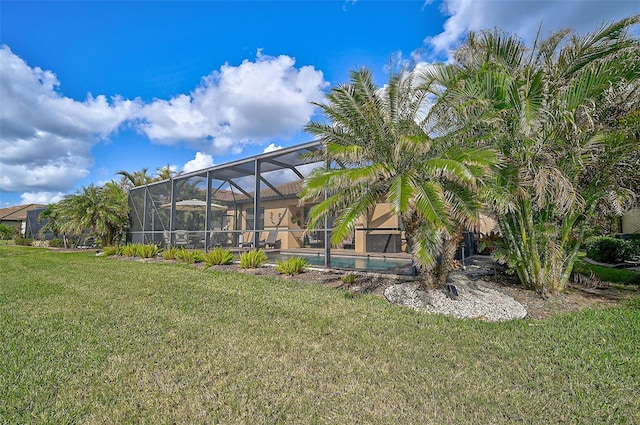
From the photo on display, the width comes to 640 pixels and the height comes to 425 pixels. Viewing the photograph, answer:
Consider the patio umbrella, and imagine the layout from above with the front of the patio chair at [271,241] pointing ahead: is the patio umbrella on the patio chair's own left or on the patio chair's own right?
on the patio chair's own right

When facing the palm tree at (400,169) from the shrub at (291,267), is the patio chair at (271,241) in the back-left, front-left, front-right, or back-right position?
back-left

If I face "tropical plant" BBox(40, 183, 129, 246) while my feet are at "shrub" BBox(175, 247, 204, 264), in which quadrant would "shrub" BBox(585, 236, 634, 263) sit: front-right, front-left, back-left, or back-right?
back-right

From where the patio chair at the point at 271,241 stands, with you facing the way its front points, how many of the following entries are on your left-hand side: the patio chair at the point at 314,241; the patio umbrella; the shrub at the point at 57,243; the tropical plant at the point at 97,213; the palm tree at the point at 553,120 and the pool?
3

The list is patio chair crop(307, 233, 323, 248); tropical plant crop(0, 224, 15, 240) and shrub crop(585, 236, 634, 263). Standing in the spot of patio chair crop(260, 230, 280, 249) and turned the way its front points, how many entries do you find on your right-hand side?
1

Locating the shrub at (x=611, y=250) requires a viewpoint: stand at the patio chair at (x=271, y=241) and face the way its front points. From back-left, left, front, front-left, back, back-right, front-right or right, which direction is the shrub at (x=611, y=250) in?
back-left

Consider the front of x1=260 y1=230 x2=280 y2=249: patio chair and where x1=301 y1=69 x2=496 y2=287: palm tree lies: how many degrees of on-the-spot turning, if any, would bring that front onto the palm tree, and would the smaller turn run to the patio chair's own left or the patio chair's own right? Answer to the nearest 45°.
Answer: approximately 45° to the patio chair's own left

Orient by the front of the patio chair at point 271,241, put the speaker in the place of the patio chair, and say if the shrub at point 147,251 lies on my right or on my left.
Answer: on my right

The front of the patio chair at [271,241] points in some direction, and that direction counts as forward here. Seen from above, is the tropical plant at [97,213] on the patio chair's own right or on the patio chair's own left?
on the patio chair's own right

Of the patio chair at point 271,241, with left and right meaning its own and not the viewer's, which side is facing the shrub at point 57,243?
right
